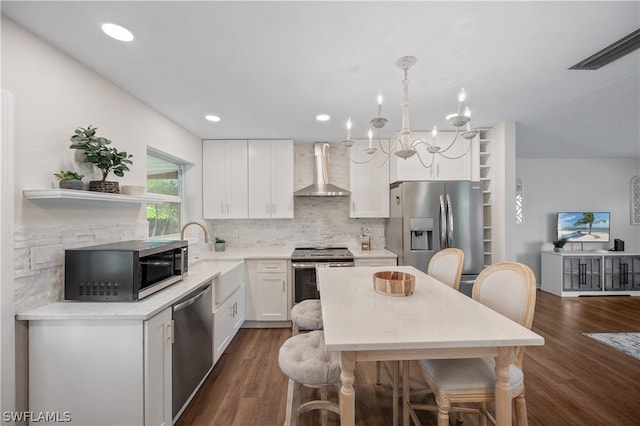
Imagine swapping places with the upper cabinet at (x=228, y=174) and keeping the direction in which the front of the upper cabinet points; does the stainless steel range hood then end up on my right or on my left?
on my left

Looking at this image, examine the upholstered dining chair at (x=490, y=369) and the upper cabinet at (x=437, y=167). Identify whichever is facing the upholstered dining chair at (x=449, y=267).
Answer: the upper cabinet

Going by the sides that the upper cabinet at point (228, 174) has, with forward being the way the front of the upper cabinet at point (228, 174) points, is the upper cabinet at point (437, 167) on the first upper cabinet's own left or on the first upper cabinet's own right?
on the first upper cabinet's own left

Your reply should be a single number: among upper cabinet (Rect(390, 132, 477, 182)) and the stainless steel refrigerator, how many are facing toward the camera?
2

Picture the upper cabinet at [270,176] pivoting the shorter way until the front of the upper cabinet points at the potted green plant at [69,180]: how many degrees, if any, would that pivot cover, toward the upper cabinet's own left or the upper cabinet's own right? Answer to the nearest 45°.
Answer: approximately 45° to the upper cabinet's own right

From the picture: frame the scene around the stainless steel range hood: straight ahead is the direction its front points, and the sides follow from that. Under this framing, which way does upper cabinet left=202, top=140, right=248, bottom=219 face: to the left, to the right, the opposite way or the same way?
the same way

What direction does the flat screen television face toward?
toward the camera

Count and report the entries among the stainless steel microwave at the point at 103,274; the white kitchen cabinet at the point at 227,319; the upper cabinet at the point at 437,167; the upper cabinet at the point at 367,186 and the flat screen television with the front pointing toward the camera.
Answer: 3

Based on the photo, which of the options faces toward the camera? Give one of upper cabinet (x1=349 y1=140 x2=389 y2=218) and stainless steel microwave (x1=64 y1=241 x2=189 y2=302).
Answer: the upper cabinet

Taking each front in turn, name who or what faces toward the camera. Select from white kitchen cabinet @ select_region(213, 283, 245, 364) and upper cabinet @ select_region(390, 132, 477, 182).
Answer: the upper cabinet

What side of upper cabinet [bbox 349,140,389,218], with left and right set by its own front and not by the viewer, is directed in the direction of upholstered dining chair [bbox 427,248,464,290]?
front

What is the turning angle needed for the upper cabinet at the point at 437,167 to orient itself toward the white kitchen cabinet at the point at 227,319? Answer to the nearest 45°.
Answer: approximately 45° to its right

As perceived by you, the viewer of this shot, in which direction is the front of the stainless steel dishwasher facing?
facing the viewer and to the right of the viewer

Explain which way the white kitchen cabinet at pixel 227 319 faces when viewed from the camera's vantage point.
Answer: facing to the right of the viewer

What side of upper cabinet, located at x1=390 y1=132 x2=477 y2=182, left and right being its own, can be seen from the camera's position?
front

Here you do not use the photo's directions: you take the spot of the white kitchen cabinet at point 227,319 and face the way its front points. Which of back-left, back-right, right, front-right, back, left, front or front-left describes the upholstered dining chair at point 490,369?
front-right

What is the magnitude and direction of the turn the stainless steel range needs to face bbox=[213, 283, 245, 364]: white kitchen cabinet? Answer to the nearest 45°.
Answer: approximately 45° to its right

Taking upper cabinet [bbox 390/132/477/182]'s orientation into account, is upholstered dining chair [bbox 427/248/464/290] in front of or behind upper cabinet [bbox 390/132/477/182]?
in front

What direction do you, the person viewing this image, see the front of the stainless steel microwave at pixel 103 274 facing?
facing to the right of the viewer
